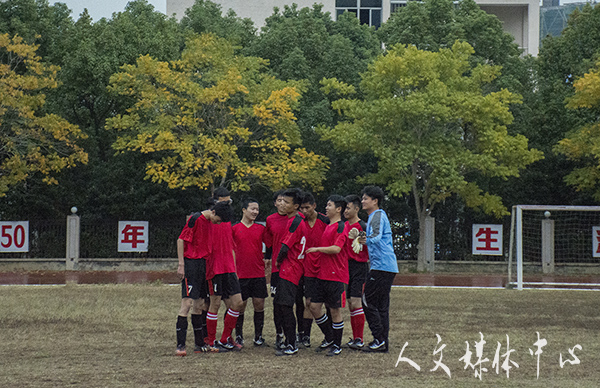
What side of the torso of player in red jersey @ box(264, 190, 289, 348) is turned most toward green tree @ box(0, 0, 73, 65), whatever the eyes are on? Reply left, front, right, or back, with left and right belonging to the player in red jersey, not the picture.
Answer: back

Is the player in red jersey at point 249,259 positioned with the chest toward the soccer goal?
no

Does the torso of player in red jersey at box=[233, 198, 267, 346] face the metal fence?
no

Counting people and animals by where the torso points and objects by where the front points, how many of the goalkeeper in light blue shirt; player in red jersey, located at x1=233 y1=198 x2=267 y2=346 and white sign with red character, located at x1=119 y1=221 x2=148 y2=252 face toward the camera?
2

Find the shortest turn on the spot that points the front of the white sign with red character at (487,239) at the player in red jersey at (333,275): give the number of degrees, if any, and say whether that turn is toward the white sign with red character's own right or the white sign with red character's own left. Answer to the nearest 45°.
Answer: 0° — it already faces them

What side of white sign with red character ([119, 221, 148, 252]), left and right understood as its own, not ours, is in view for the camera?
front

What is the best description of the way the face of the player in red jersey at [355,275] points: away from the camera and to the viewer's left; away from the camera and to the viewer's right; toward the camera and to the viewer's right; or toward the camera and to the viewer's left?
toward the camera and to the viewer's left

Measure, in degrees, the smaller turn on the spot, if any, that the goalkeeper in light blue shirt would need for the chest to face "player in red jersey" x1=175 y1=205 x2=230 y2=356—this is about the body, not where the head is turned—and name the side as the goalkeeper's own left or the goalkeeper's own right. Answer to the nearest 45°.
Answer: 0° — they already face them

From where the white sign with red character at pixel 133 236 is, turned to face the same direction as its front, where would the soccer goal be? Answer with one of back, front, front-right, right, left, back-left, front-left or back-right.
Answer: left

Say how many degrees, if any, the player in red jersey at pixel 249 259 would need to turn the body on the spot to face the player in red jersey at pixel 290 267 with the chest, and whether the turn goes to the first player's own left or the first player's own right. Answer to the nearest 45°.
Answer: approximately 45° to the first player's own left

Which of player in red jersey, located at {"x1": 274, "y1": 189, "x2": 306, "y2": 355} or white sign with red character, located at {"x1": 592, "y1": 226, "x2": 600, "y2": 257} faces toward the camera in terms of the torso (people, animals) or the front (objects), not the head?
the white sign with red character

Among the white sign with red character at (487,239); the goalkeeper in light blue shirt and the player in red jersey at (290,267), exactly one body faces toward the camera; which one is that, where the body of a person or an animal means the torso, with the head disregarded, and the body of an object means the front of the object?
the white sign with red character

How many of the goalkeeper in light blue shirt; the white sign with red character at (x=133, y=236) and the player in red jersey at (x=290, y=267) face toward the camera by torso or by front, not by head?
1

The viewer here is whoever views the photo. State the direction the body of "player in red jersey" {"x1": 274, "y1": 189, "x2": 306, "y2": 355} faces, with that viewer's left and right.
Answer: facing to the left of the viewer

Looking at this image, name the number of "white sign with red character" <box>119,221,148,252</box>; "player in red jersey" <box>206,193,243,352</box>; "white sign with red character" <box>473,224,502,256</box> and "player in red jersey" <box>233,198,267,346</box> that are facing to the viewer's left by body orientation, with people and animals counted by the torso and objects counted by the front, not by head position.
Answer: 0

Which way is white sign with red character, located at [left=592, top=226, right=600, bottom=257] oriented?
toward the camera

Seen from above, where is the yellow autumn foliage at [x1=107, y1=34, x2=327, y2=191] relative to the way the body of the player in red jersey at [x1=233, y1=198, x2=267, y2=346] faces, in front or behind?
behind

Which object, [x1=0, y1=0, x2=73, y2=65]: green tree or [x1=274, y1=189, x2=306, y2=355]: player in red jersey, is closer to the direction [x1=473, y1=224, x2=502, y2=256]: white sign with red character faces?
the player in red jersey
